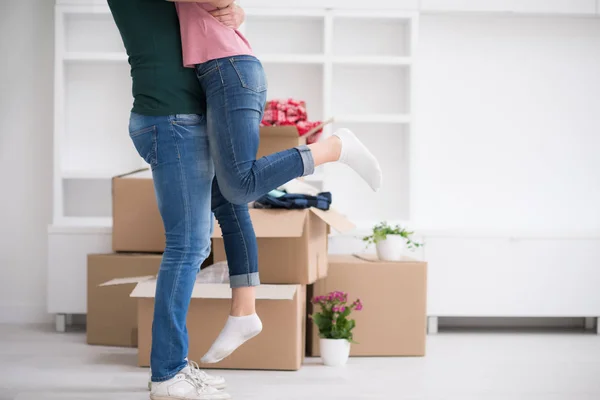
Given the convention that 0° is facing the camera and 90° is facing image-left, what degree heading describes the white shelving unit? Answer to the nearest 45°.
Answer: approximately 0°

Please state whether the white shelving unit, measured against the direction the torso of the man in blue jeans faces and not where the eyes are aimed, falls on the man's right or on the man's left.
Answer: on the man's left

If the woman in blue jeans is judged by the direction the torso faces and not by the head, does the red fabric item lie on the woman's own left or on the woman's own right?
on the woman's own right

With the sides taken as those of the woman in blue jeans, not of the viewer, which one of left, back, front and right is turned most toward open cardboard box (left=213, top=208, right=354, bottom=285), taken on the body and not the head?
right

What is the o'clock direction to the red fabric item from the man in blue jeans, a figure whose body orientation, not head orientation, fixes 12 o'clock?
The red fabric item is roughly at 10 o'clock from the man in blue jeans.

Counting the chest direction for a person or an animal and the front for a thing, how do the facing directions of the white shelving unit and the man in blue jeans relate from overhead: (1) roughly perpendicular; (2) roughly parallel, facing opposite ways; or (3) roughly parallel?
roughly perpendicular

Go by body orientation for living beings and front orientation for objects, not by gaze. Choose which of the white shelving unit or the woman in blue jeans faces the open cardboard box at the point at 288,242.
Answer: the white shelving unit

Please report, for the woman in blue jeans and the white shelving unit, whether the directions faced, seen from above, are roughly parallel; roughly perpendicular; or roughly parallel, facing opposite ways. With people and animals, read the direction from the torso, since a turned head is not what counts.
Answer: roughly perpendicular

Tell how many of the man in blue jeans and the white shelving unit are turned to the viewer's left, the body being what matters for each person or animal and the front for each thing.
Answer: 0

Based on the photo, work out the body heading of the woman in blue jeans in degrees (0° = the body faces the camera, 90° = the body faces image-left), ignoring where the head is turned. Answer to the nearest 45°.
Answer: approximately 90°

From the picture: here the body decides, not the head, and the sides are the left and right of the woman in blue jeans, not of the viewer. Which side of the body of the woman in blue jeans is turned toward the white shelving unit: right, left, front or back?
right

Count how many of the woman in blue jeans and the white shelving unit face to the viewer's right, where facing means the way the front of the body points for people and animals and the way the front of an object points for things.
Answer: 0

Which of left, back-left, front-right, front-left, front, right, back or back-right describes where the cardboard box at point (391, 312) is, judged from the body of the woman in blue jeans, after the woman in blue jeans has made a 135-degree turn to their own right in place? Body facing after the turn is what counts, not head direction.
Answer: front

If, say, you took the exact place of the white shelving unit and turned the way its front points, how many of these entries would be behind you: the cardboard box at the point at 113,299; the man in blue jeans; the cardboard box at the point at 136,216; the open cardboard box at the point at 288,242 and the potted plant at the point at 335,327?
0

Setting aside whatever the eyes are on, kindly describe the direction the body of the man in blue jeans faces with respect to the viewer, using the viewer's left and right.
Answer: facing to the right of the viewer

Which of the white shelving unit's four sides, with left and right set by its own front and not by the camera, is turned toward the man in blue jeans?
front
